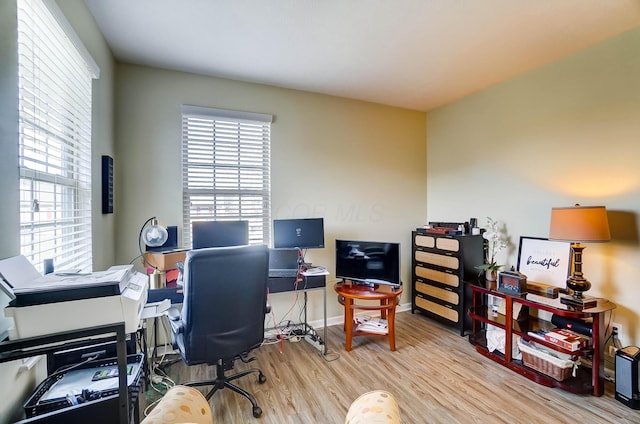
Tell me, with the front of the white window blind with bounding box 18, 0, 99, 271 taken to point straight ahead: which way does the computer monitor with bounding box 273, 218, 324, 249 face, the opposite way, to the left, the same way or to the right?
to the right

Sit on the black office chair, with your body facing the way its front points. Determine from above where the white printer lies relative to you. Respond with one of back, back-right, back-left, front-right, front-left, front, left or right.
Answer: left

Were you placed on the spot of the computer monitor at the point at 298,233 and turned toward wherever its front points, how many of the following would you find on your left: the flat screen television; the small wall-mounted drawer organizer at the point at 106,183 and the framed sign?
2

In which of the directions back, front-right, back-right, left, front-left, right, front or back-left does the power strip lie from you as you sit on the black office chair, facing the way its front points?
right

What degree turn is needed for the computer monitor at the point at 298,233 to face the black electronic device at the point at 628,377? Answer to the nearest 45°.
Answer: approximately 45° to its left

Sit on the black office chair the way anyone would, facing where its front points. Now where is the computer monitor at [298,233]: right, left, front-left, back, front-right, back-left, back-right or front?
right

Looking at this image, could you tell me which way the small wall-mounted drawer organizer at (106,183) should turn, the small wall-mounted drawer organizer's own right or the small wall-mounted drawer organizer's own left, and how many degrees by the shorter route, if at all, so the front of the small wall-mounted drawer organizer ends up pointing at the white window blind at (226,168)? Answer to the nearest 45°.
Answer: approximately 45° to the small wall-mounted drawer organizer's own left

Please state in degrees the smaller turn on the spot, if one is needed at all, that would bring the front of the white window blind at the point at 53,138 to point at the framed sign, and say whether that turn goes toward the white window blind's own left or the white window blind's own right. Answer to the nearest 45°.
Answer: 0° — it already faces it

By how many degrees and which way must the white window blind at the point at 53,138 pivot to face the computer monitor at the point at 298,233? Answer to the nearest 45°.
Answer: approximately 45° to its left

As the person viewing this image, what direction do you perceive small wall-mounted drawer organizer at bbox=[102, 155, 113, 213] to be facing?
facing the viewer and to the right of the viewer

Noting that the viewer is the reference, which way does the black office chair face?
facing away from the viewer and to the left of the viewer

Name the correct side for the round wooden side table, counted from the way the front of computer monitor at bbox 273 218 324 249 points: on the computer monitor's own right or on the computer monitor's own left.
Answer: on the computer monitor's own left

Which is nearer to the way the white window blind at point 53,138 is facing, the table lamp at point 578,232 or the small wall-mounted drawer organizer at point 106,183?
the table lamp

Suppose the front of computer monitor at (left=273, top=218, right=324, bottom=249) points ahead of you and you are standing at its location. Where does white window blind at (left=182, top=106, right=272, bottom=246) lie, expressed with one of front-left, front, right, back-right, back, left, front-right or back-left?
right

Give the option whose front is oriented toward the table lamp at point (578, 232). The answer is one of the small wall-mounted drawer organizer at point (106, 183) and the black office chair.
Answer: the small wall-mounted drawer organizer

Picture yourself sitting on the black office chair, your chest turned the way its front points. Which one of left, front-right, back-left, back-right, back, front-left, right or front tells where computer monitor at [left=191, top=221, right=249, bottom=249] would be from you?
front-right
